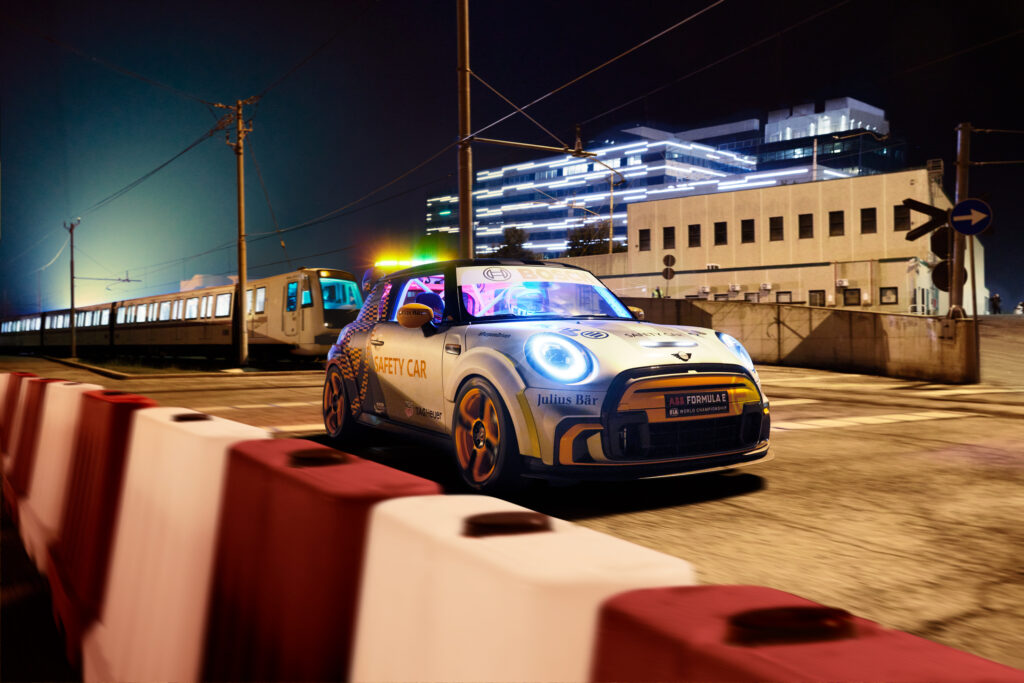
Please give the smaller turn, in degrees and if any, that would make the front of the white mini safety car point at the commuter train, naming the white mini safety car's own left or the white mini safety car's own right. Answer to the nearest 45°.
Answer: approximately 180°

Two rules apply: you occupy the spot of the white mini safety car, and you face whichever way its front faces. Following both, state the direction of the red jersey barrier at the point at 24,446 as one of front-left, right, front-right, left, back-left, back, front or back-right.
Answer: back-right

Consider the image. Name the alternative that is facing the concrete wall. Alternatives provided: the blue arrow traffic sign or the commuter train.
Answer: the commuter train

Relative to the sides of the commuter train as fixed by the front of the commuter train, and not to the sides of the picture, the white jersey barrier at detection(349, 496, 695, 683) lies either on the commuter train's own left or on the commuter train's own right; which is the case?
on the commuter train's own right

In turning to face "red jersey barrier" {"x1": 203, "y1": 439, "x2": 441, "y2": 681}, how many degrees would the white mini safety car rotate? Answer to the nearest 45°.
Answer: approximately 45° to its right

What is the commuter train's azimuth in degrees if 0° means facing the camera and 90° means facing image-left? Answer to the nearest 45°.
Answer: approximately 315°

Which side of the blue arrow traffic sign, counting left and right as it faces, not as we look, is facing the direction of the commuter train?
right

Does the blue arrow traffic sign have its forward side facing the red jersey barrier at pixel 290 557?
yes

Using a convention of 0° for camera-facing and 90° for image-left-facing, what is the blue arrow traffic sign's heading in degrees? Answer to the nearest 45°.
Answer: approximately 0°

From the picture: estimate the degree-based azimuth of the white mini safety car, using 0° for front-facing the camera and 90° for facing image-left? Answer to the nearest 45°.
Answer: approximately 315°
